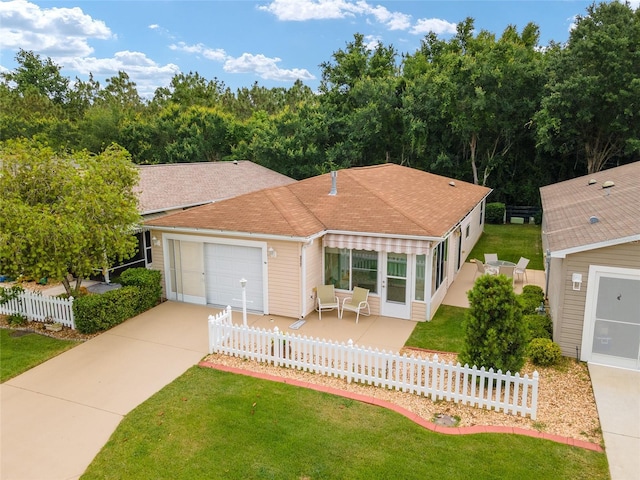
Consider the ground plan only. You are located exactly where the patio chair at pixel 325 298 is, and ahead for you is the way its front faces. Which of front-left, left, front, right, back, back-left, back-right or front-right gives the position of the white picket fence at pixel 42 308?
back-right

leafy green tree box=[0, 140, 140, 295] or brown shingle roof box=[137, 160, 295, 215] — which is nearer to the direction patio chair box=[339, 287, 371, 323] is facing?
the leafy green tree

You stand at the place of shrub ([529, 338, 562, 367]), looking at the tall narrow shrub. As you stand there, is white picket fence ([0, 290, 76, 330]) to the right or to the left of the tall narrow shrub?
right

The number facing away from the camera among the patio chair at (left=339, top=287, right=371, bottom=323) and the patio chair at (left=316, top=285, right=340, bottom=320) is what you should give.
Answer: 0

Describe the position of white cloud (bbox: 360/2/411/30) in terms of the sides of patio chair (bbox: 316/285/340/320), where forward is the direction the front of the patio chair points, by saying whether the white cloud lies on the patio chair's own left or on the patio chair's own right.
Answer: on the patio chair's own left

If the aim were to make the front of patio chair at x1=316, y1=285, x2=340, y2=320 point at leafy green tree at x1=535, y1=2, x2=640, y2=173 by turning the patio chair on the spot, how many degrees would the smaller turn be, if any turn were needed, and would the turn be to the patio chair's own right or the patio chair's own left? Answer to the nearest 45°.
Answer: approximately 90° to the patio chair's own left

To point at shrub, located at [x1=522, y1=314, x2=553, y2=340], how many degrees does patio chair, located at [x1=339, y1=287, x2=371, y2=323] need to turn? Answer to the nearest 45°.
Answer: approximately 135° to its left

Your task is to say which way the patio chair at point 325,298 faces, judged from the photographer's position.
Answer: facing the viewer and to the right of the viewer

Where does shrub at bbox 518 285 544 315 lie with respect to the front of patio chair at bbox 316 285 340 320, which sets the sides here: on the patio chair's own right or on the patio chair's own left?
on the patio chair's own left

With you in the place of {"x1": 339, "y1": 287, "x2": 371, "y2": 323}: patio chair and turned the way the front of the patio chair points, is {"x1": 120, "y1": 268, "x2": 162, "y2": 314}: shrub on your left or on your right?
on your right

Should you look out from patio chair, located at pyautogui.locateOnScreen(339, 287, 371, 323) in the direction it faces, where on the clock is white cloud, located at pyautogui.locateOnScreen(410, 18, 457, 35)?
The white cloud is roughly at 5 o'clock from the patio chair.

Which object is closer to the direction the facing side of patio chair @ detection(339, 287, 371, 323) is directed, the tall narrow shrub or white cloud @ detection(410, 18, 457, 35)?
the tall narrow shrub
